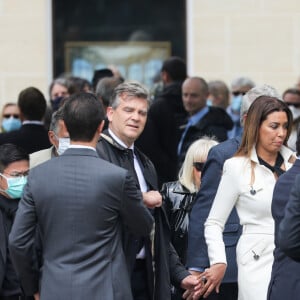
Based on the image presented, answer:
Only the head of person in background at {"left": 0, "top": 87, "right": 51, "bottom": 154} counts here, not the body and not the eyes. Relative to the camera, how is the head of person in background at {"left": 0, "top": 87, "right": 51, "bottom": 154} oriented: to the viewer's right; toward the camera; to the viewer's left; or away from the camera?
away from the camera

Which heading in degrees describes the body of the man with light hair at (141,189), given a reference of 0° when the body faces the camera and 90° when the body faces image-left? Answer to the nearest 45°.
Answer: approximately 315°

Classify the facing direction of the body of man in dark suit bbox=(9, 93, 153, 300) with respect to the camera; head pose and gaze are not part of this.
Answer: away from the camera
